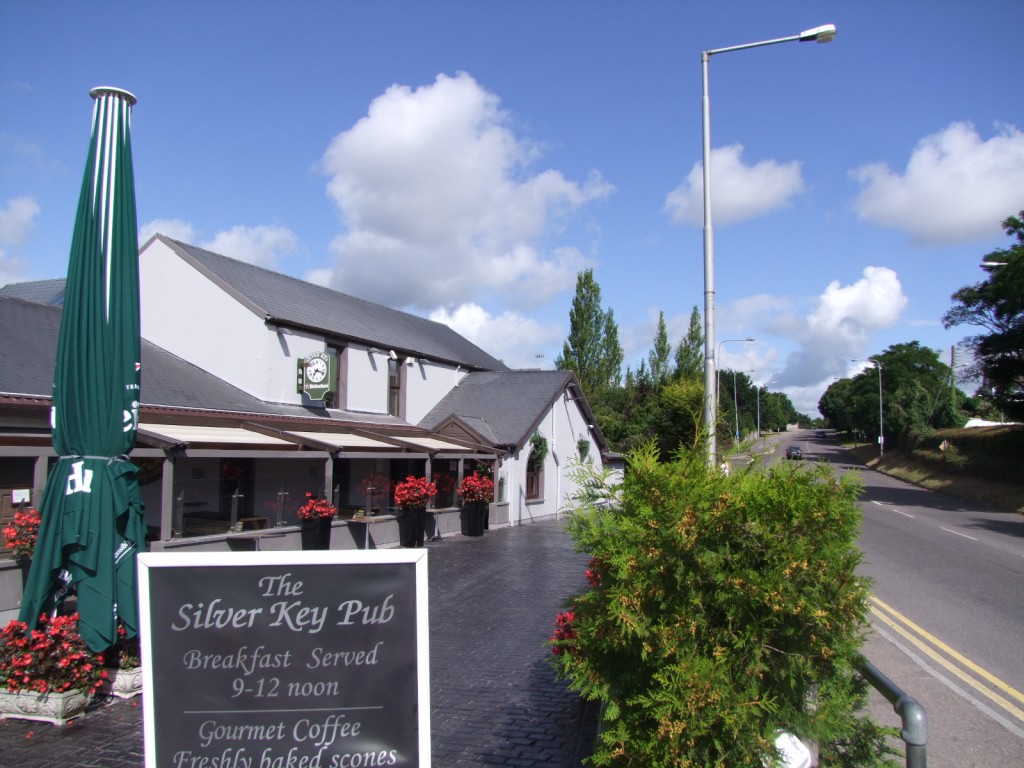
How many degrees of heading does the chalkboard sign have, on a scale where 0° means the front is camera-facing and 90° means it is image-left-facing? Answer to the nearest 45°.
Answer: approximately 0°

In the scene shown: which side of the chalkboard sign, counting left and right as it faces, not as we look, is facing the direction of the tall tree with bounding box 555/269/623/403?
back

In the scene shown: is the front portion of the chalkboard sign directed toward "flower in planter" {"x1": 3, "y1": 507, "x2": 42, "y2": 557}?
no

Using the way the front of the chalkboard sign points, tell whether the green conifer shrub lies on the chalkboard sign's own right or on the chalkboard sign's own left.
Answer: on the chalkboard sign's own left

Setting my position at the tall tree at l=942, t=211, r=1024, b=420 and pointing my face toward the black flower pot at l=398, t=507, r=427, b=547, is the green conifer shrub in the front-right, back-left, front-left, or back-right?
front-left

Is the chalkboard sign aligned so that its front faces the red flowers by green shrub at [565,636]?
no

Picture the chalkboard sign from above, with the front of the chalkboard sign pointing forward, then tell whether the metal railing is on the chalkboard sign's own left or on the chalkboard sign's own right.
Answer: on the chalkboard sign's own left

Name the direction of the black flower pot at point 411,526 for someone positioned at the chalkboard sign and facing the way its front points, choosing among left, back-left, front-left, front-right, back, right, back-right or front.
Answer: back

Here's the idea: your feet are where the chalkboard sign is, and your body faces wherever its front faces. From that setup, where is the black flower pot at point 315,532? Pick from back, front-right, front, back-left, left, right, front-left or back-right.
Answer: back

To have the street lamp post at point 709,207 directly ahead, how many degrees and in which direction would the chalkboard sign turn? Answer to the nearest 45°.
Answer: approximately 135° to its left

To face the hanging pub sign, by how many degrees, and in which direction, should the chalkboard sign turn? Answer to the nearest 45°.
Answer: approximately 180°

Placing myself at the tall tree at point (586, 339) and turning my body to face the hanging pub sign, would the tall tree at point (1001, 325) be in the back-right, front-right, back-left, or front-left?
front-left

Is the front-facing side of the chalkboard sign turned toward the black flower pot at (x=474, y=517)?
no

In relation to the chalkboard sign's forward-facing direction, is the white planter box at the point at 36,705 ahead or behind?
behind
